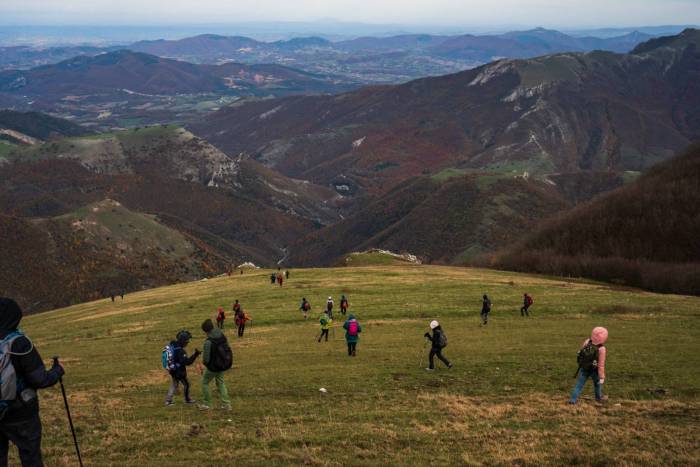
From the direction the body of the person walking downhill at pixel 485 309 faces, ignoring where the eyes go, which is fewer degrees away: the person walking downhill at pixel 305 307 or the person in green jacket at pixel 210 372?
the person walking downhill

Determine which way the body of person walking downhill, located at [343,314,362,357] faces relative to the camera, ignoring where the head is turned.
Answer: away from the camera

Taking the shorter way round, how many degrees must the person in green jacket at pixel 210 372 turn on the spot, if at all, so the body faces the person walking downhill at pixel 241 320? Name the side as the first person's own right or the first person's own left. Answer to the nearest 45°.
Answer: approximately 45° to the first person's own right

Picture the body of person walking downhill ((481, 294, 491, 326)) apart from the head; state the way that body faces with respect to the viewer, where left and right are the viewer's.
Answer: facing away from the viewer

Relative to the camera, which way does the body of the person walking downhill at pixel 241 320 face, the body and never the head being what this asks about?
away from the camera

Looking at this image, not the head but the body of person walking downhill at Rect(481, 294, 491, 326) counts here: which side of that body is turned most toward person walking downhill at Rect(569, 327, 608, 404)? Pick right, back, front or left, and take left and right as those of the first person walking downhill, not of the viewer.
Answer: back

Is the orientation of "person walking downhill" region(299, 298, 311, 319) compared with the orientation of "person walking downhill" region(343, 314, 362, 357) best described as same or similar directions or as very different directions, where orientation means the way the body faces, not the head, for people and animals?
same or similar directions

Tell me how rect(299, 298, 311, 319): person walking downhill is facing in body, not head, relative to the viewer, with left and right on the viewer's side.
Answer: facing away from the viewer

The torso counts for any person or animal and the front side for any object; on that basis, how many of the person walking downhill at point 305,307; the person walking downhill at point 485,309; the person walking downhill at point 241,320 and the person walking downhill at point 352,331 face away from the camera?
4

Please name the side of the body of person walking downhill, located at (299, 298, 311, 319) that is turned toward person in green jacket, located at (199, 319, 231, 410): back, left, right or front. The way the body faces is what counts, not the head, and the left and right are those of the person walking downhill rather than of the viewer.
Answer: back
